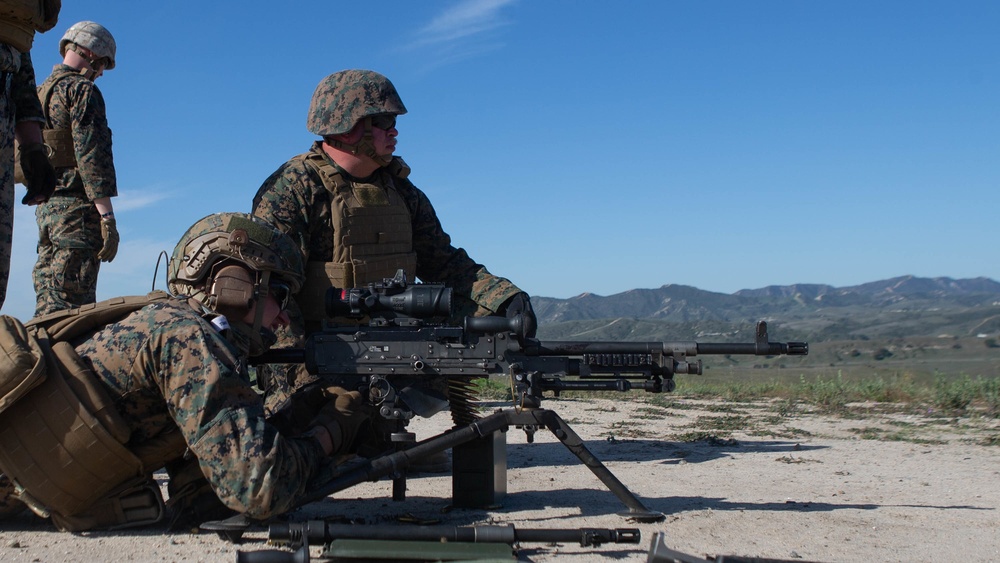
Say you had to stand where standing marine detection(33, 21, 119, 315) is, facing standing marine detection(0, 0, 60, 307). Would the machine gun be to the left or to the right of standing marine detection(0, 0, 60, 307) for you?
left

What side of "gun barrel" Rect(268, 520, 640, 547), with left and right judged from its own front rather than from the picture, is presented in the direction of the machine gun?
left

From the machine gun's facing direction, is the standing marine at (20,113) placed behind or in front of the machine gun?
behind

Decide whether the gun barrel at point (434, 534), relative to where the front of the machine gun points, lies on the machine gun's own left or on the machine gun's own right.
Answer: on the machine gun's own right

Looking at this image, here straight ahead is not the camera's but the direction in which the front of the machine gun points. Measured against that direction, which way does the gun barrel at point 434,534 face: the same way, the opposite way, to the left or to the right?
the same way

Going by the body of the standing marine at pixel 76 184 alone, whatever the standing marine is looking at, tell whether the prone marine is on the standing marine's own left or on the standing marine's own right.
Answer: on the standing marine's own right

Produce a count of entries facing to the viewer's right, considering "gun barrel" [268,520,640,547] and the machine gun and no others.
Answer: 2

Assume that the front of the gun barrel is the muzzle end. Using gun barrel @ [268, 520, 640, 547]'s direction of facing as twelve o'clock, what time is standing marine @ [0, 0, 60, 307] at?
The standing marine is roughly at 7 o'clock from the gun barrel.

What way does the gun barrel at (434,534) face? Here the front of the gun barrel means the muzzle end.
to the viewer's right

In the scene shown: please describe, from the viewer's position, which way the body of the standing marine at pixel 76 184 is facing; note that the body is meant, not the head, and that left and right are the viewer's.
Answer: facing away from the viewer and to the right of the viewer

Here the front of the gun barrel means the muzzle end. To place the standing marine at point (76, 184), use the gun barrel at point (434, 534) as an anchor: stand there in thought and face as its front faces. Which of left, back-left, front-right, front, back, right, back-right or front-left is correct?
back-left

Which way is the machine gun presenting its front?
to the viewer's right
